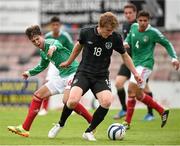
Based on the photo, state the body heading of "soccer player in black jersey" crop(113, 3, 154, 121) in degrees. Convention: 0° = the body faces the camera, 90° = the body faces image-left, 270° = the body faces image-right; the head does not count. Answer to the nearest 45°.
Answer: approximately 45°

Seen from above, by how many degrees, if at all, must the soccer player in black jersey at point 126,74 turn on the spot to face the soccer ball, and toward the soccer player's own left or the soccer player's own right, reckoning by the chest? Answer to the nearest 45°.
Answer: approximately 45° to the soccer player's own left

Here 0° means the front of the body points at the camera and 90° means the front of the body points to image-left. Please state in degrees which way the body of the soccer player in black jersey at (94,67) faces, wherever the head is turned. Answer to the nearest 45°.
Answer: approximately 0°
